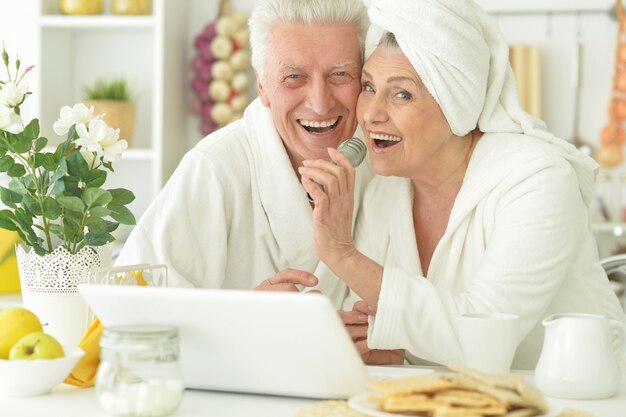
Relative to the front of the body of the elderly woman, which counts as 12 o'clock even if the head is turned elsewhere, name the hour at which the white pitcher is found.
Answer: The white pitcher is roughly at 10 o'clock from the elderly woman.

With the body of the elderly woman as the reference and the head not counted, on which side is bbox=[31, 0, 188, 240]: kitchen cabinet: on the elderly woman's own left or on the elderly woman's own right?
on the elderly woman's own right

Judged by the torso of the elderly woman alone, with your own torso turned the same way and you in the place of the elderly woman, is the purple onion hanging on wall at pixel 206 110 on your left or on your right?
on your right

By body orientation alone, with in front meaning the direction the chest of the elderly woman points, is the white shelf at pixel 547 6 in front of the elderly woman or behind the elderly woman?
behind

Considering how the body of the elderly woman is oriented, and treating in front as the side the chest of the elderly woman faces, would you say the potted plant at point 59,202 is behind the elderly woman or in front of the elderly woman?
in front

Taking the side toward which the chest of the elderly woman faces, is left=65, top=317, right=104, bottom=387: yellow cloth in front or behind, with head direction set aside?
in front

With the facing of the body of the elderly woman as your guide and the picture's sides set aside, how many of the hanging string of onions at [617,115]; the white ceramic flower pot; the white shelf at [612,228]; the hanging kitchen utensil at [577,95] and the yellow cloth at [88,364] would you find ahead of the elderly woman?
2

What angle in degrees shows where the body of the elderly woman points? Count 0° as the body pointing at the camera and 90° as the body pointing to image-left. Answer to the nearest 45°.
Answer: approximately 45°

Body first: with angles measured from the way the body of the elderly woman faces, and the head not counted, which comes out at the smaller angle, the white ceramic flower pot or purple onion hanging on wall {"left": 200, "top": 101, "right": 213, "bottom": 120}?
the white ceramic flower pot

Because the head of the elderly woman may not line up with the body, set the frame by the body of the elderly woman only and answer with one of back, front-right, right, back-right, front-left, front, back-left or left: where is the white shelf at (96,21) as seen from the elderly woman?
right
